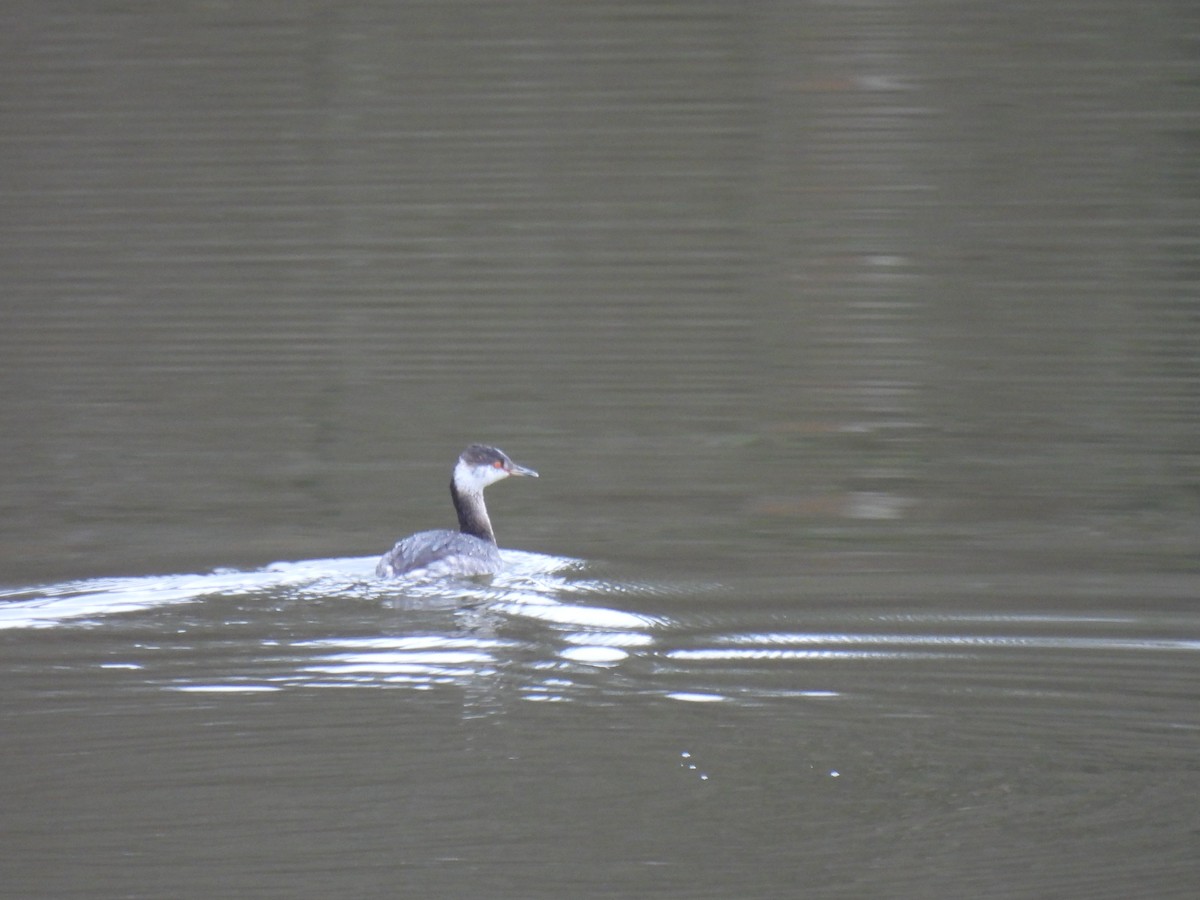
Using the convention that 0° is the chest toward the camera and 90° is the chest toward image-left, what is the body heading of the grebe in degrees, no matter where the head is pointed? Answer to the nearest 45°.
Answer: approximately 270°
